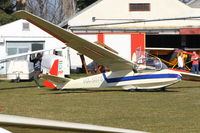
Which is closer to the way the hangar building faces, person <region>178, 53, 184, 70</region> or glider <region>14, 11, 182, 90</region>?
the glider

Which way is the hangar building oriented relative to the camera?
toward the camera

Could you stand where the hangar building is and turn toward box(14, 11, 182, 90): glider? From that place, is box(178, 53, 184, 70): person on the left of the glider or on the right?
left

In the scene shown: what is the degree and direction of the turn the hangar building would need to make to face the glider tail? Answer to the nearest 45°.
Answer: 0° — it already faces it

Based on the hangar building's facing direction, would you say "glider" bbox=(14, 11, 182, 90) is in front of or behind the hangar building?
in front

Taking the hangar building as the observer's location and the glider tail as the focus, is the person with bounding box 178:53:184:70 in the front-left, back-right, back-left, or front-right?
front-left
